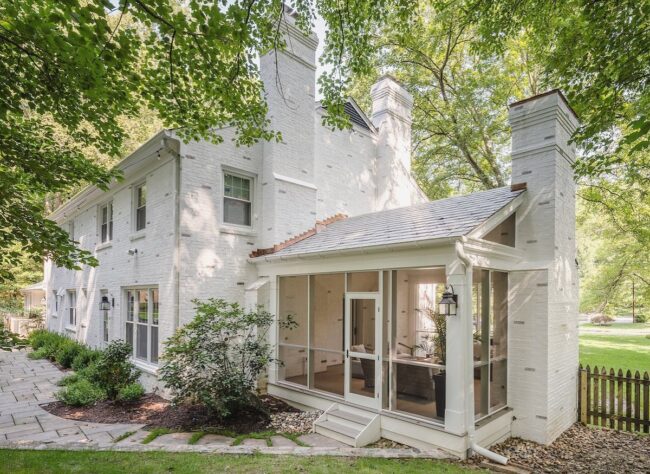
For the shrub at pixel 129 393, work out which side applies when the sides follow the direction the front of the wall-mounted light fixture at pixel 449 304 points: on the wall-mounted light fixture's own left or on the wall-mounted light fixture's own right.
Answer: on the wall-mounted light fixture's own right

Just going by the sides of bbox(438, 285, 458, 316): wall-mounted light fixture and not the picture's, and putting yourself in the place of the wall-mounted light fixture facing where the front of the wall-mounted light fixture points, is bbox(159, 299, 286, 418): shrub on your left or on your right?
on your right

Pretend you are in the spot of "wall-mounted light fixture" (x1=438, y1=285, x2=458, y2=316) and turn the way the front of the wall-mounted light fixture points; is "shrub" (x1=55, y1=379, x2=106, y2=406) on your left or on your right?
on your right

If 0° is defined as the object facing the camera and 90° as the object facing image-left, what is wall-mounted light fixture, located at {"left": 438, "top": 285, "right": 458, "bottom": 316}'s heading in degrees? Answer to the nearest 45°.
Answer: approximately 45°
